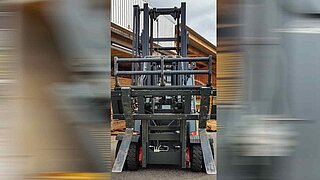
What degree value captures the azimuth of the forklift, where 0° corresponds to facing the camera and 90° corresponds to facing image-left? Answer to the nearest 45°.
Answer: approximately 0°
